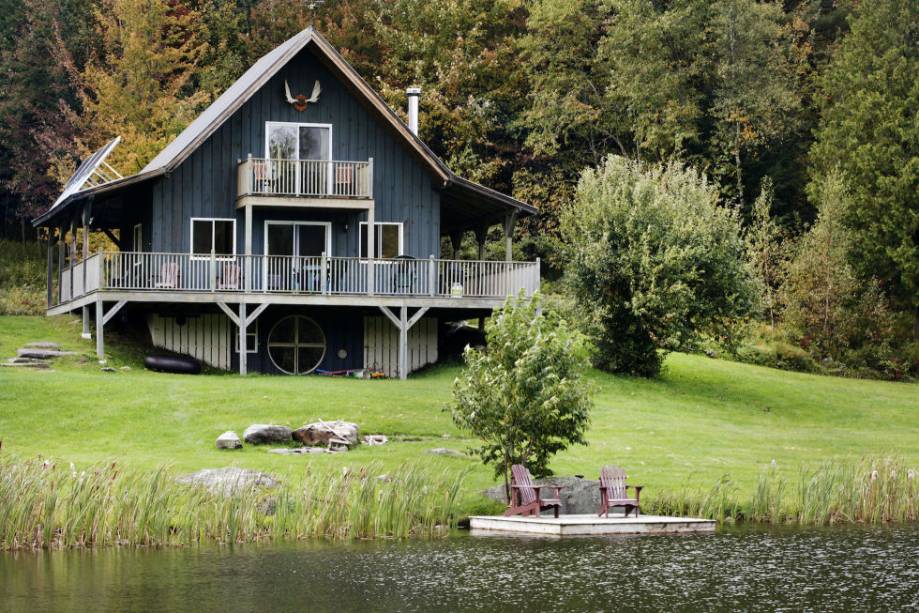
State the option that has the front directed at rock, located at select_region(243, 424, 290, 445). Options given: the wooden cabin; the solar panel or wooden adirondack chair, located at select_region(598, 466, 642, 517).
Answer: the wooden cabin

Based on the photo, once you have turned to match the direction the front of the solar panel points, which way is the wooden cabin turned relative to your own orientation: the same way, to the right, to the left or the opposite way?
to the left

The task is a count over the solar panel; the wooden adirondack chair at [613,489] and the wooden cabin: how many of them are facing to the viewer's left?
1

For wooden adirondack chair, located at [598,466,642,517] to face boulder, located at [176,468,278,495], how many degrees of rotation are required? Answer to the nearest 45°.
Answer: approximately 135° to its right

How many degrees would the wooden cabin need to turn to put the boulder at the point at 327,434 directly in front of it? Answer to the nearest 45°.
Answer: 0° — it already faces it

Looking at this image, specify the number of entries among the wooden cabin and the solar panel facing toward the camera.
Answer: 1

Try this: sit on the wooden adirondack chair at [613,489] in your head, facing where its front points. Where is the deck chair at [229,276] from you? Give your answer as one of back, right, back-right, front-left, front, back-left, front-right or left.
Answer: back

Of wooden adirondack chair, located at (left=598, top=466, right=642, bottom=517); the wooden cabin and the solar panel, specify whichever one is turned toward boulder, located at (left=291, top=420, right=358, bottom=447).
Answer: the wooden cabin

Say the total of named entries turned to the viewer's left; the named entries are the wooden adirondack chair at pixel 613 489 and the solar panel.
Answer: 1

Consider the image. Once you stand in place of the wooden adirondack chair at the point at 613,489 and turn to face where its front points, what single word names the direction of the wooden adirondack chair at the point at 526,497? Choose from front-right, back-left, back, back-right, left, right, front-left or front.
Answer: back-right

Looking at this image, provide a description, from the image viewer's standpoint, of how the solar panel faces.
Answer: facing to the left of the viewer

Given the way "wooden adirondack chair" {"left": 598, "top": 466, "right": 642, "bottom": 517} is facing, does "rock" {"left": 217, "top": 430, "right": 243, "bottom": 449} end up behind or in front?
behind

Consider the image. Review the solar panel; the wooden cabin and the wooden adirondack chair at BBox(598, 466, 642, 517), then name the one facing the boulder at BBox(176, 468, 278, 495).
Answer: the wooden cabin

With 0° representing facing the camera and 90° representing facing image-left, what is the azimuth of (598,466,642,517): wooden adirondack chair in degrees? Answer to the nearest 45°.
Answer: approximately 315°

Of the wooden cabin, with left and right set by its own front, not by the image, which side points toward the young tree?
front

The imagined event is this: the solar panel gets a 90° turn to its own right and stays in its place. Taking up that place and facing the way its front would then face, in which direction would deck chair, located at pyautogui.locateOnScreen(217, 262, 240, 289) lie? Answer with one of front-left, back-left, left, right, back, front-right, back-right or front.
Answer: back-right
